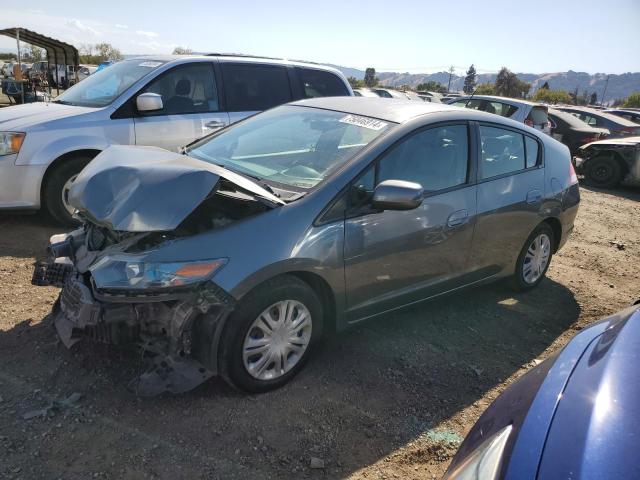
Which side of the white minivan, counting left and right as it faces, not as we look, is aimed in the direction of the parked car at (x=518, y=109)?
back

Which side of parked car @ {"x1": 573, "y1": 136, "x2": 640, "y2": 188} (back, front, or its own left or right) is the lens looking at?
left

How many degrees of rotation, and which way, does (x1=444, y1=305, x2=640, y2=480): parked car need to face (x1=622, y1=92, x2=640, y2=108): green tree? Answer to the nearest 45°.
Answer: approximately 135° to its right

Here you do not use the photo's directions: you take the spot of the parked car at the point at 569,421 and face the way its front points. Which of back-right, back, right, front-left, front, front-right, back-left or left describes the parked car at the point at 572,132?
back-right

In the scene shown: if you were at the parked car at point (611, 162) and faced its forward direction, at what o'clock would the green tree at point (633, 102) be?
The green tree is roughly at 3 o'clock from the parked car.

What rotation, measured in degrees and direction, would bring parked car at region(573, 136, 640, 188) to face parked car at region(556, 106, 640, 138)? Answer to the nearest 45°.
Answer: approximately 90° to its right

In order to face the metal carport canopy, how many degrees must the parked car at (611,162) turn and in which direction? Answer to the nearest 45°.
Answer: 0° — it already faces it

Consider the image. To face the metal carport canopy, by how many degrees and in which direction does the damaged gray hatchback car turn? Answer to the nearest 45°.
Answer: approximately 90° to its right
